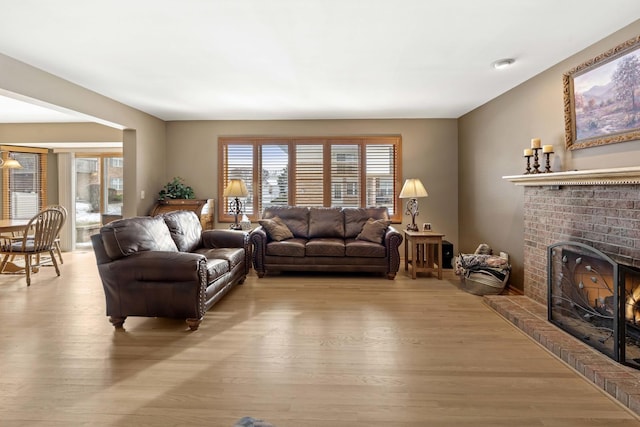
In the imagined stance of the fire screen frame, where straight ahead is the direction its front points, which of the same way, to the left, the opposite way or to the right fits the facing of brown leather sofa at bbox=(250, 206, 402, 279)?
to the left

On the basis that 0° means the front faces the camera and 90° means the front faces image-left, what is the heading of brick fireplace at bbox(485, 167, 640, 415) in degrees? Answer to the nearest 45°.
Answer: approximately 45°

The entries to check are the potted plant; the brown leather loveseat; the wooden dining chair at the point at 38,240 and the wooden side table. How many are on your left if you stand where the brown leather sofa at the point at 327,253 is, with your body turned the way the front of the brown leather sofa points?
1

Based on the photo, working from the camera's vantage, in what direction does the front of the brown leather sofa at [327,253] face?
facing the viewer

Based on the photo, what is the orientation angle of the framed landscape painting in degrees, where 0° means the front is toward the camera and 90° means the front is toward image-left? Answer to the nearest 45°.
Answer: approximately 45°

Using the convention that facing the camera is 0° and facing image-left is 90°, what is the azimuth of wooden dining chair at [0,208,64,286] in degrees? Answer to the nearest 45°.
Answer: approximately 135°

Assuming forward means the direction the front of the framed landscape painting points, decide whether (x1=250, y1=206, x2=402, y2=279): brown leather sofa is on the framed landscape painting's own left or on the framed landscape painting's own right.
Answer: on the framed landscape painting's own right

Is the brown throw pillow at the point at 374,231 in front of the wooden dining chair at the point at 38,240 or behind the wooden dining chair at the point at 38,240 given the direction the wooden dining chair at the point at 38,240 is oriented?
behind

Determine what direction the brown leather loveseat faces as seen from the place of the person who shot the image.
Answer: facing the viewer and to the right of the viewer

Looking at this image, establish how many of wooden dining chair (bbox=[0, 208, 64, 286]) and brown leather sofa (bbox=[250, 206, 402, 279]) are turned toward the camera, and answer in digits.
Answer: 1

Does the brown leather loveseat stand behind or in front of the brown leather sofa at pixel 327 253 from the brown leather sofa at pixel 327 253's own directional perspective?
in front

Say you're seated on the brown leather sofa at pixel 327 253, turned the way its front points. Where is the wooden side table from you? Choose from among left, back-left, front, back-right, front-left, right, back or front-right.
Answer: left
